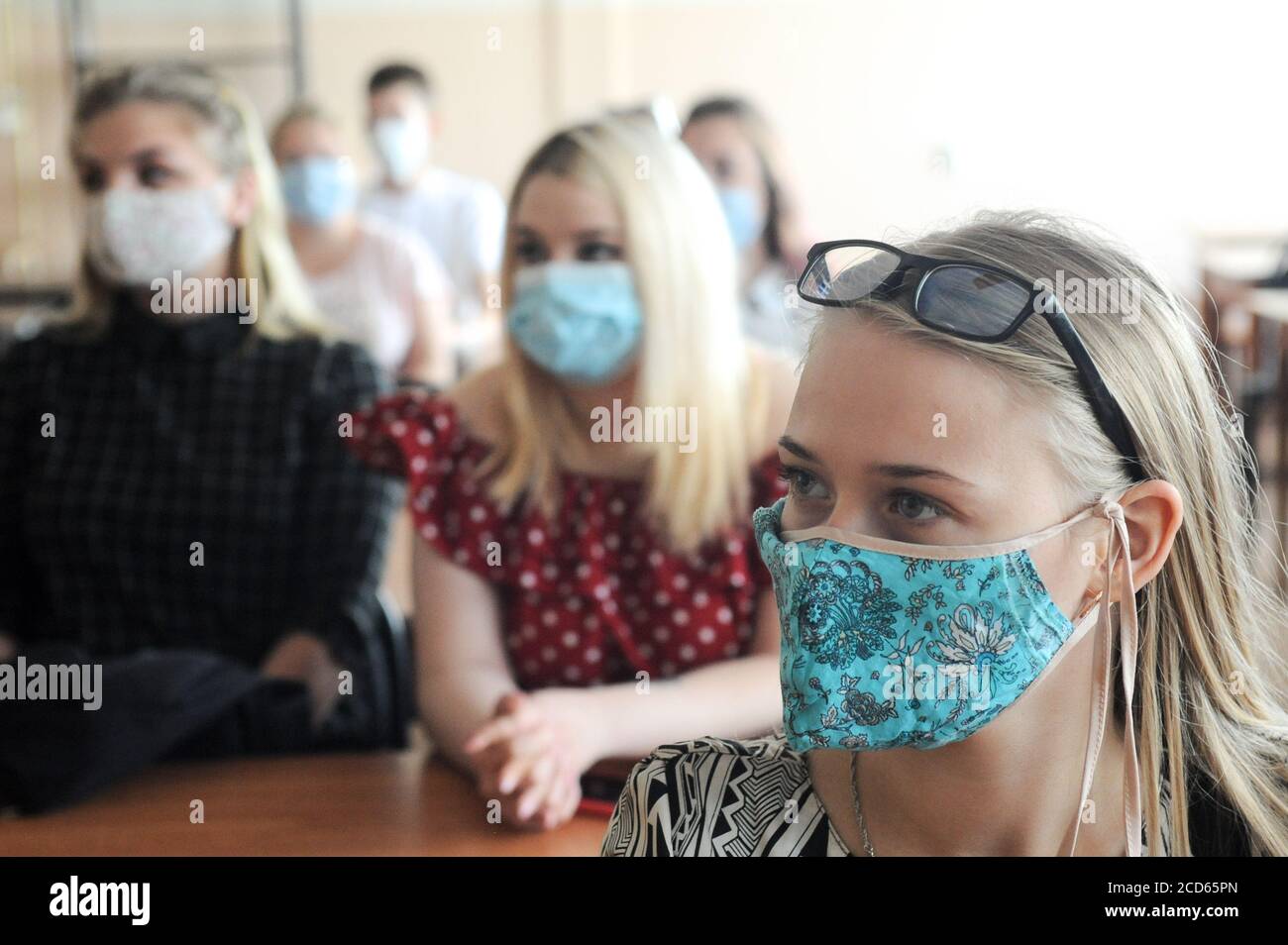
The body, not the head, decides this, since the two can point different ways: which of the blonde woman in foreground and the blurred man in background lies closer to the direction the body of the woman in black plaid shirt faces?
the blonde woman in foreground

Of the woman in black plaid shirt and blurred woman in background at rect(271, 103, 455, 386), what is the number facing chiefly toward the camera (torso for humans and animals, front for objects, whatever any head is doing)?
2

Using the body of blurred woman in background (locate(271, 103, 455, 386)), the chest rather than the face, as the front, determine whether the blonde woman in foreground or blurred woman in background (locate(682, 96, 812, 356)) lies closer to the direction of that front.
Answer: the blonde woman in foreground

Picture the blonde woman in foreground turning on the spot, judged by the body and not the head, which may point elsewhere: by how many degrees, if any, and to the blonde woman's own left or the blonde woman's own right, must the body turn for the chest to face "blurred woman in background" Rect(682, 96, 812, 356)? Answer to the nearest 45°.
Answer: approximately 135° to the blonde woman's own right

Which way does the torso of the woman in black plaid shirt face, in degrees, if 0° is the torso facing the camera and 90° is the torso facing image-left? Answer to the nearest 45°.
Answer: approximately 0°

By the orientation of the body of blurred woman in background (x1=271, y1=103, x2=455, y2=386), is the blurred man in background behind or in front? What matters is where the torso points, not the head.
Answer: behind

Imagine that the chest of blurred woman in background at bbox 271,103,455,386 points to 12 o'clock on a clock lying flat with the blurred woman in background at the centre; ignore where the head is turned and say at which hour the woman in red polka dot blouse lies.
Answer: The woman in red polka dot blouse is roughly at 12 o'clock from the blurred woman in background.

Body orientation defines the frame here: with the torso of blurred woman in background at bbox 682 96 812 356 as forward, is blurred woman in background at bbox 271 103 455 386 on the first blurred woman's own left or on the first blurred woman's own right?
on the first blurred woman's own right

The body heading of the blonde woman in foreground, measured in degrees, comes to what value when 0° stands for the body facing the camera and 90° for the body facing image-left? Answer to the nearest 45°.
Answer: approximately 45°

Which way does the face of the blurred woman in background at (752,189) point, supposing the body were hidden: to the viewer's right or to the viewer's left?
to the viewer's left

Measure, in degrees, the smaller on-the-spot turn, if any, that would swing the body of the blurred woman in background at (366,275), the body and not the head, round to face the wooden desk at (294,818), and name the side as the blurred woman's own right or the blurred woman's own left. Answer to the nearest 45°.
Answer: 0° — they already face it
